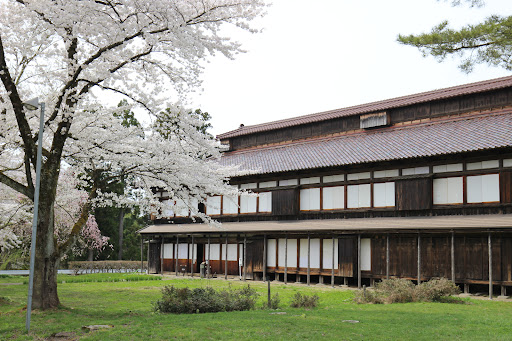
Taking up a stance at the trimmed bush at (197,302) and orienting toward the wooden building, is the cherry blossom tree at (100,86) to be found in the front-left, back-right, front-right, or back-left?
back-left

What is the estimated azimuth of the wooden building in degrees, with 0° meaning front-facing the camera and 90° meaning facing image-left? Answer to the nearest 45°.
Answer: approximately 45°
